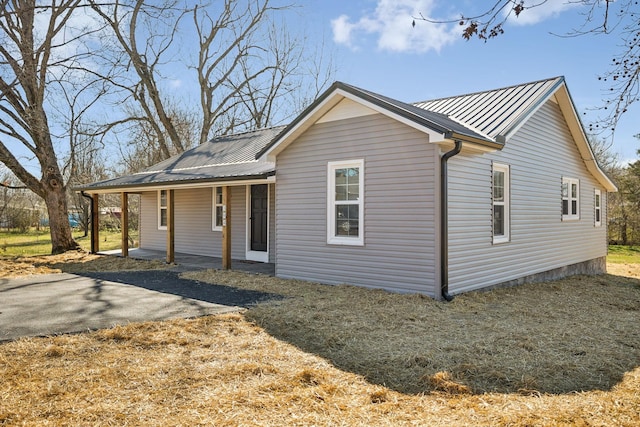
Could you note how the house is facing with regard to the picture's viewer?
facing the viewer and to the left of the viewer

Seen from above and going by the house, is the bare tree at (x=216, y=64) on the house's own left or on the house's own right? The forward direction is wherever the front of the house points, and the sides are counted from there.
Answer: on the house's own right

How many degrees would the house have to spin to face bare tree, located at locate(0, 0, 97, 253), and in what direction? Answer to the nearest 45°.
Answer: approximately 90° to its right
